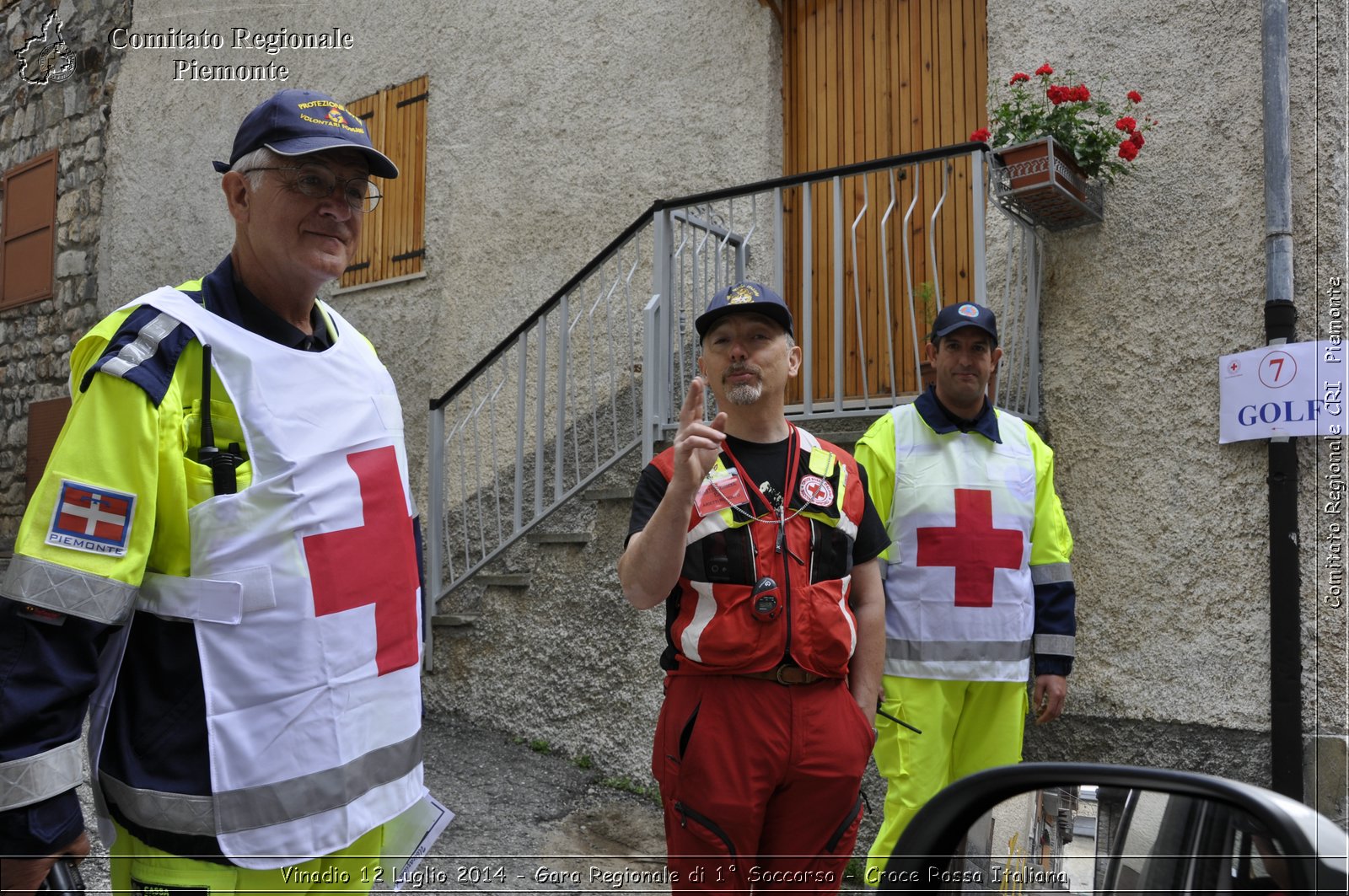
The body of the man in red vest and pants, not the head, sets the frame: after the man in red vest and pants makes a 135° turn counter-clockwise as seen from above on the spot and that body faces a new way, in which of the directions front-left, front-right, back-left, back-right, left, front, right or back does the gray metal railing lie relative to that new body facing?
front-left

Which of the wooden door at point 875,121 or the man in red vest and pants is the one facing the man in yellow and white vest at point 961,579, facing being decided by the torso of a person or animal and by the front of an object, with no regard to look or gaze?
the wooden door

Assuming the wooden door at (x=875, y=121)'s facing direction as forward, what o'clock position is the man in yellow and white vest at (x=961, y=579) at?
The man in yellow and white vest is roughly at 12 o'clock from the wooden door.

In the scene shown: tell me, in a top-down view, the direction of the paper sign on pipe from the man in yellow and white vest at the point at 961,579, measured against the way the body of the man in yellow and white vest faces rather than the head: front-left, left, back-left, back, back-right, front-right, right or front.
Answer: back-left

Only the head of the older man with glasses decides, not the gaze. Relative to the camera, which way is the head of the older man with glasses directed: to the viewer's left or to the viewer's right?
to the viewer's right

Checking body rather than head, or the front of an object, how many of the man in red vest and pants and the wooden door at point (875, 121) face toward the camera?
2

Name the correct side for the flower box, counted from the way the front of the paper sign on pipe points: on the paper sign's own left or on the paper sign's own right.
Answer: on the paper sign's own right

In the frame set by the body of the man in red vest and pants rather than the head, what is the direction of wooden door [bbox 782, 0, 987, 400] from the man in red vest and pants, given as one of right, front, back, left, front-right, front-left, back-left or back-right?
back

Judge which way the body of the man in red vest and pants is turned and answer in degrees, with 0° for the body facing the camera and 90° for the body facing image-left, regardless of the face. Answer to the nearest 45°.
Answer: approximately 0°

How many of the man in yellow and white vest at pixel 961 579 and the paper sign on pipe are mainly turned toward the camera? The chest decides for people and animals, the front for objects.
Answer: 2
